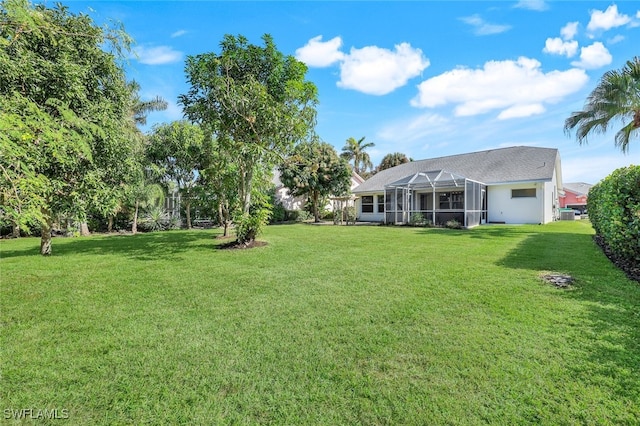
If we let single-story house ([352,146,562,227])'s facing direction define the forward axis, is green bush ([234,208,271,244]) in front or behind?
behind

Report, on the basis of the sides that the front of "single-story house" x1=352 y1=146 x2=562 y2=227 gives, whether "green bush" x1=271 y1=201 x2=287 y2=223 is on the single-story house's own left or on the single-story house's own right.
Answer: on the single-story house's own left

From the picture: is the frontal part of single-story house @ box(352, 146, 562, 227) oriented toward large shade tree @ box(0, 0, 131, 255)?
no

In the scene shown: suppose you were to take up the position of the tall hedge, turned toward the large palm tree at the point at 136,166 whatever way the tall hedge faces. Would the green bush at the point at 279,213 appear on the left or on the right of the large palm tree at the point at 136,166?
right

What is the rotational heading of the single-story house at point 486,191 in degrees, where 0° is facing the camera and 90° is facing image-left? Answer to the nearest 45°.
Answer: approximately 180°

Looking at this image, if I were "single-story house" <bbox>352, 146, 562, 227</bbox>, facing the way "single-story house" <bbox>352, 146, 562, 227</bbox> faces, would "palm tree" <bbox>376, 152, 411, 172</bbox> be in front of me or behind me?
in front
